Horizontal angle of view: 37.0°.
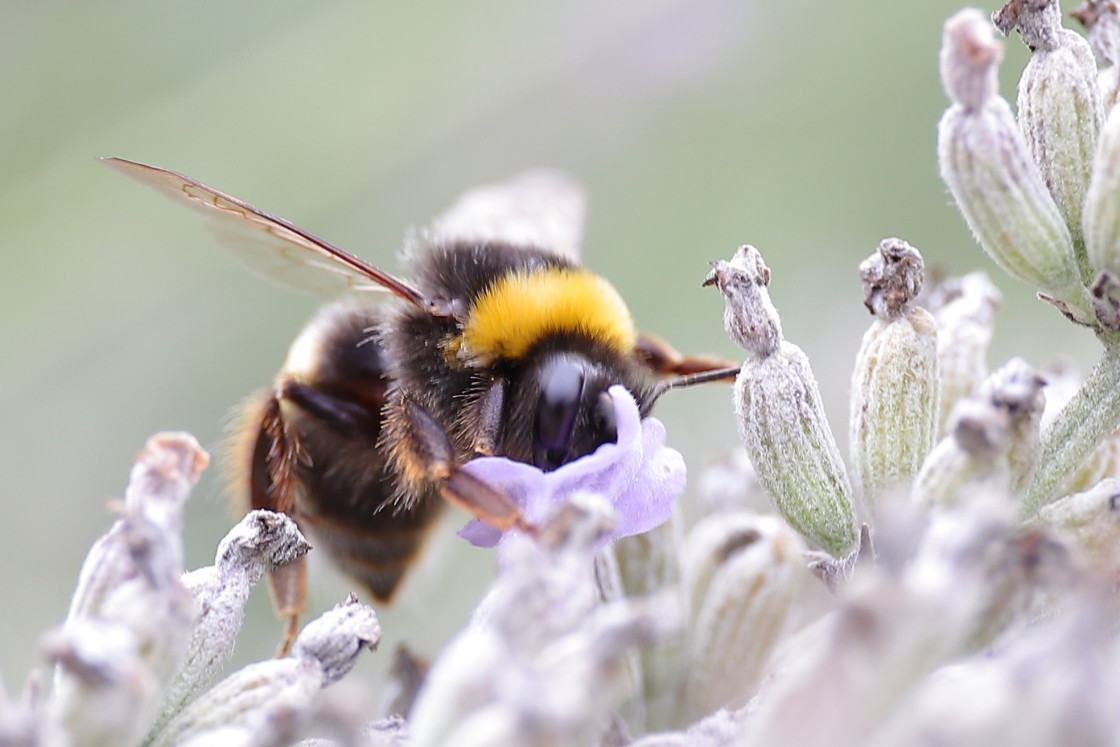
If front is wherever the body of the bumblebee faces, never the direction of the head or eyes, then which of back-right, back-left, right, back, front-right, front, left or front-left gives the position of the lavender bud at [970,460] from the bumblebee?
front

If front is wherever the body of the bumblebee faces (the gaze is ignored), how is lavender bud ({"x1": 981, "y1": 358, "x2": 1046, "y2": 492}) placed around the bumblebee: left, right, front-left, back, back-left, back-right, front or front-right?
front

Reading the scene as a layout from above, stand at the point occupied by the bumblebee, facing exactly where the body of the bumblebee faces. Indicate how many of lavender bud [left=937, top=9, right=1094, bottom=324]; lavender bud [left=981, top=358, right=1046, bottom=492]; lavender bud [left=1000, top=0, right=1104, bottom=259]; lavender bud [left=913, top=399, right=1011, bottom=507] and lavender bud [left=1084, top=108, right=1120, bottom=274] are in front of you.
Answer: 5

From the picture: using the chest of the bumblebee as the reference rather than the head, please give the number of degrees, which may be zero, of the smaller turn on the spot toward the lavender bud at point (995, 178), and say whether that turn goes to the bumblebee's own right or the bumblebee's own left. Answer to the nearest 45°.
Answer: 0° — it already faces it

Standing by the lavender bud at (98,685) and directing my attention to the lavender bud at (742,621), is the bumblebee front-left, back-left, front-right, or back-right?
front-left

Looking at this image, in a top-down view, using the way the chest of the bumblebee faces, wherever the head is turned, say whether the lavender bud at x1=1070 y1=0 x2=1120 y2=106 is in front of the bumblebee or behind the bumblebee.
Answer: in front

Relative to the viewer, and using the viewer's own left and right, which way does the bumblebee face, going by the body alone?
facing the viewer and to the right of the viewer

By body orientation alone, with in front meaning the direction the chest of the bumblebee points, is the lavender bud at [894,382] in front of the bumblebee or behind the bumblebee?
in front
